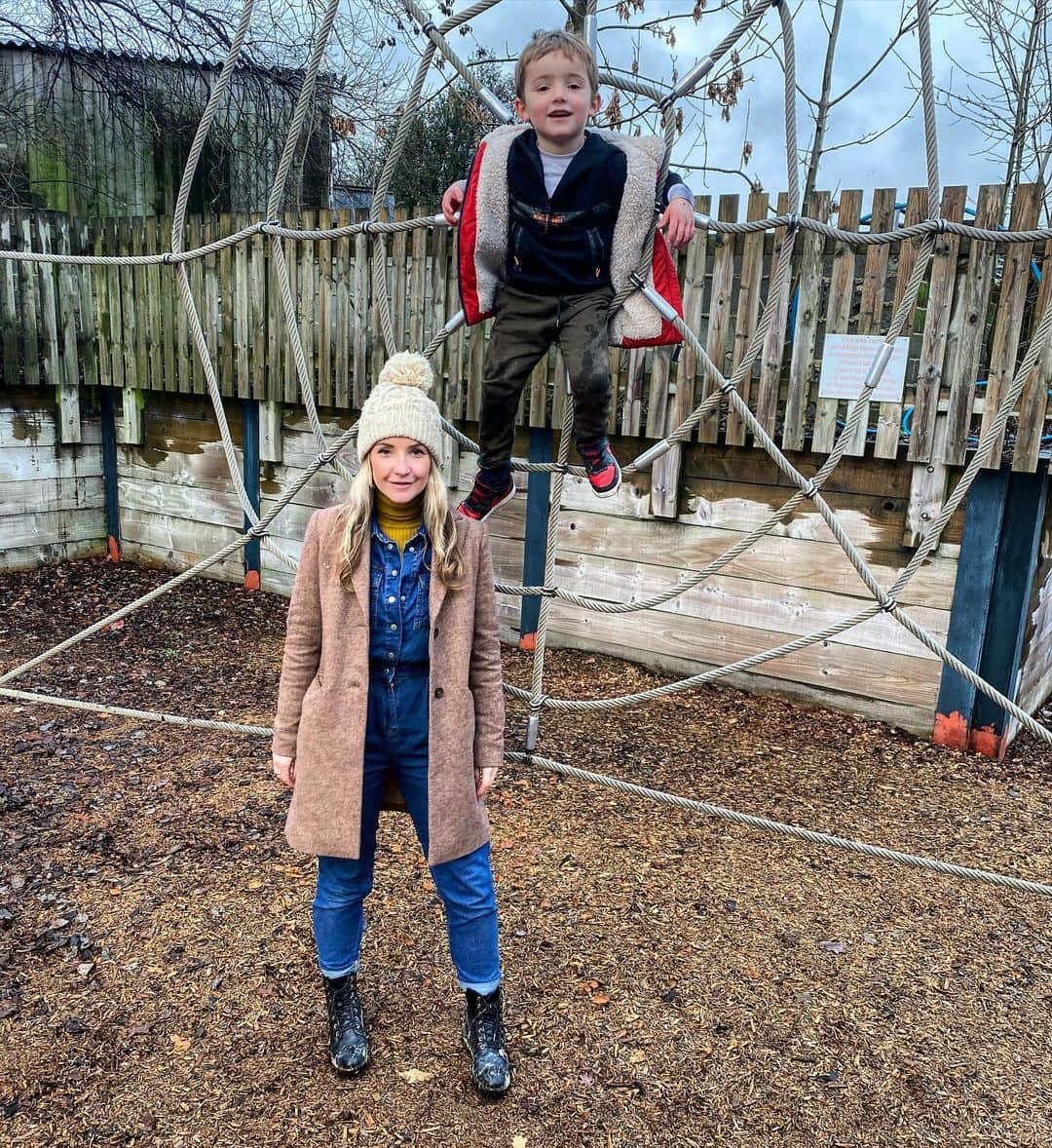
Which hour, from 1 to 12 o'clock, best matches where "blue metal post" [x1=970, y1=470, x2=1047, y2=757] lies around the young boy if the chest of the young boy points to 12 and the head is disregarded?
The blue metal post is roughly at 8 o'clock from the young boy.

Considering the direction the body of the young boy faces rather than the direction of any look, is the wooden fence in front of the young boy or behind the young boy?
behind

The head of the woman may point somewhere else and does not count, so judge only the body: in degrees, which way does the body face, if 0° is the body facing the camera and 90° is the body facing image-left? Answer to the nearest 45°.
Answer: approximately 0°

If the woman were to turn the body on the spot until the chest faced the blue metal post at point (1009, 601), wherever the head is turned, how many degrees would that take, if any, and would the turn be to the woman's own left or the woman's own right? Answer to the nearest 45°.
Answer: approximately 135° to the woman's own left

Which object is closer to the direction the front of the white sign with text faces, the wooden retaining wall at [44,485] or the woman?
the woman

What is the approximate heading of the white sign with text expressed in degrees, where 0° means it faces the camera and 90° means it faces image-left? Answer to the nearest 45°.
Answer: approximately 0°

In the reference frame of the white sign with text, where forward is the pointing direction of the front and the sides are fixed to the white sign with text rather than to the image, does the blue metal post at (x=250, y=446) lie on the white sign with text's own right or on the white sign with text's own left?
on the white sign with text's own right
